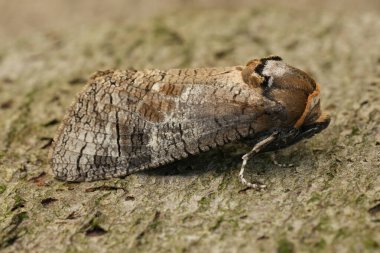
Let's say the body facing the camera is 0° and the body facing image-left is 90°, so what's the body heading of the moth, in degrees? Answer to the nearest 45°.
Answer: approximately 270°
